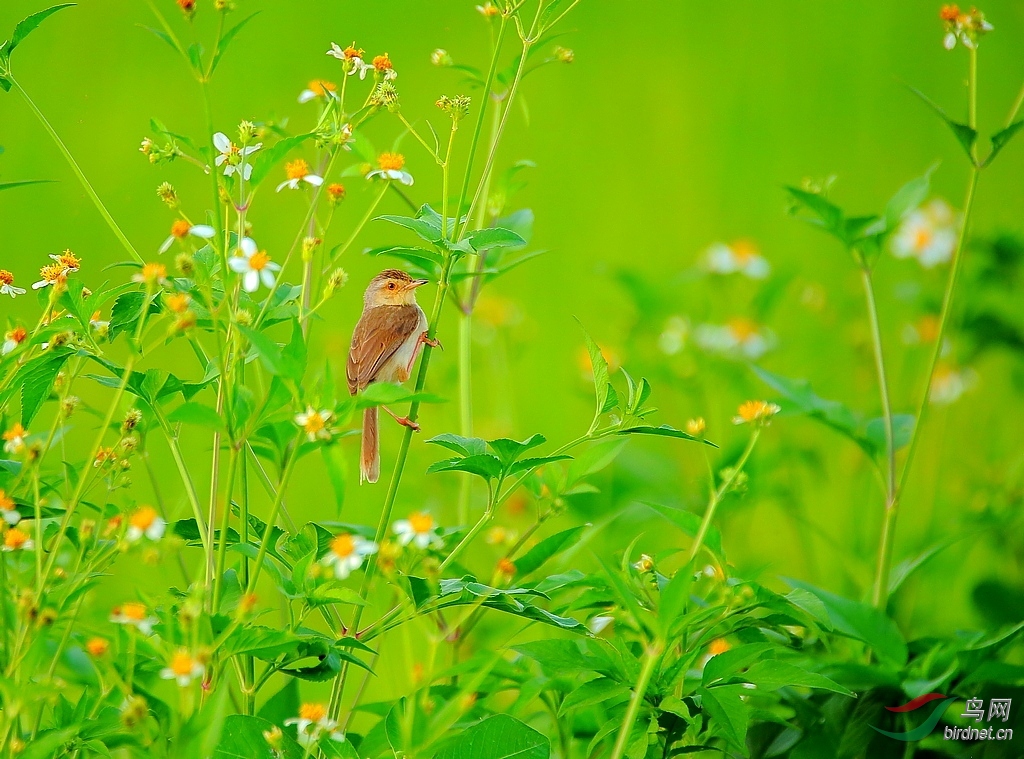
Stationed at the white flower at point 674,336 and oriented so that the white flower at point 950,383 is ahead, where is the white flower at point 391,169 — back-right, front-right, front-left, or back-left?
back-right

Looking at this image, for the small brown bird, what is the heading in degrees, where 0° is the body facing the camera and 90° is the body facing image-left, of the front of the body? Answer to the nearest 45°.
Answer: approximately 270°
